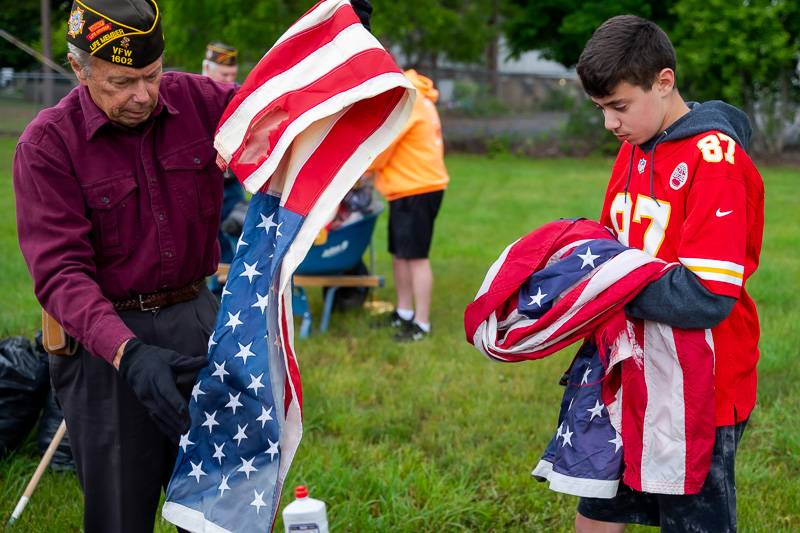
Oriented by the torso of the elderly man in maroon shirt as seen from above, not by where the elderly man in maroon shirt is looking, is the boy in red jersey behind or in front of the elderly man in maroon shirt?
in front

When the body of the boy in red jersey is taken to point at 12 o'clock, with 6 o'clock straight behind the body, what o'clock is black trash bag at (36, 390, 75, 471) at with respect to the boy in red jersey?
The black trash bag is roughly at 2 o'clock from the boy in red jersey.

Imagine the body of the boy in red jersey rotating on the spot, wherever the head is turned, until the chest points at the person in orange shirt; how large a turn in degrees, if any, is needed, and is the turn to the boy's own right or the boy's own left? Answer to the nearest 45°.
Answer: approximately 90° to the boy's own right

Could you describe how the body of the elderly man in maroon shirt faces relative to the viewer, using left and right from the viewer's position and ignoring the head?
facing the viewer and to the right of the viewer

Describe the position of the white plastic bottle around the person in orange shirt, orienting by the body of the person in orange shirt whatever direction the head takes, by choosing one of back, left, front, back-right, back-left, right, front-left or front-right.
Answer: left
